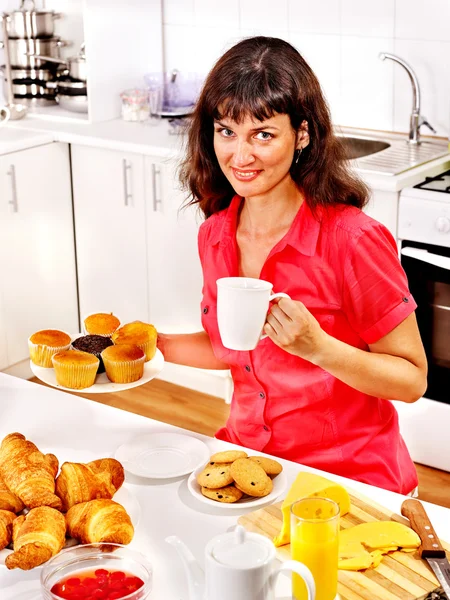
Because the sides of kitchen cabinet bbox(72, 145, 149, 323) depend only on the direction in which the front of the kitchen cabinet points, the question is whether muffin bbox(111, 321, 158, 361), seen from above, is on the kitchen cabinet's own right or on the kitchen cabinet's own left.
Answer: on the kitchen cabinet's own left

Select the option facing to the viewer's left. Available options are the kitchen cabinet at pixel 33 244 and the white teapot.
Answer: the white teapot

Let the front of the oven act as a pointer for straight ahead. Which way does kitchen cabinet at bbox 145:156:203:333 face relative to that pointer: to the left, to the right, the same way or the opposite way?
the same way

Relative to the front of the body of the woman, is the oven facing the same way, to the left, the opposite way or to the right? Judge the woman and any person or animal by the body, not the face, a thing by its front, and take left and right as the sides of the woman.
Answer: the same way

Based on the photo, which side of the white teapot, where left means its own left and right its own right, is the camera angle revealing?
left

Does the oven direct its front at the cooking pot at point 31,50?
no

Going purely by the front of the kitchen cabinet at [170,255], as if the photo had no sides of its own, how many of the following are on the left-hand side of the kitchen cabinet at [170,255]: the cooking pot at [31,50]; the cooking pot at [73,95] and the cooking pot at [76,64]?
0

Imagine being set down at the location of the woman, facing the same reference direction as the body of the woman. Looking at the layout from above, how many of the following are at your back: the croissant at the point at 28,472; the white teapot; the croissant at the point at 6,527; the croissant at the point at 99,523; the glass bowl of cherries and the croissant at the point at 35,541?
0

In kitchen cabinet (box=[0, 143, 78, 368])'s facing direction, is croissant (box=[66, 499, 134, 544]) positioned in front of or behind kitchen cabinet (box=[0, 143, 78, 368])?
in front

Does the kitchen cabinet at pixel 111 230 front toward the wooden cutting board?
no

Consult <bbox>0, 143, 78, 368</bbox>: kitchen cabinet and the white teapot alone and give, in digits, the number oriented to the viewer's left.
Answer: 1

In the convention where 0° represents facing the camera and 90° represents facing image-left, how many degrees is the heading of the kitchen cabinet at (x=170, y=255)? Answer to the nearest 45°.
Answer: approximately 45°

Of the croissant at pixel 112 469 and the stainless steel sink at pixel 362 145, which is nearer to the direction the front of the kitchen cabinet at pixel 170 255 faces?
the croissant

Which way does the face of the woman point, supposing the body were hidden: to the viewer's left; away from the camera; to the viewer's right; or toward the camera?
toward the camera
